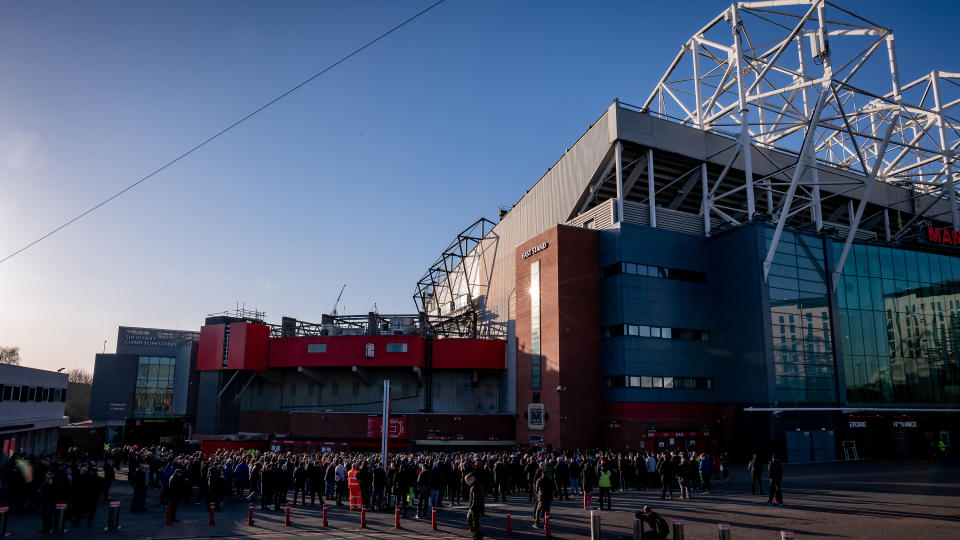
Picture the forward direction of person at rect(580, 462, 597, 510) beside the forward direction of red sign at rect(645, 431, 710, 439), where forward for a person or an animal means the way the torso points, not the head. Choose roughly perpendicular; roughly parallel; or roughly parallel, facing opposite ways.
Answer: roughly parallel, facing opposite ways

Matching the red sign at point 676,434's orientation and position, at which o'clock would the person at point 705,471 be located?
The person is roughly at 12 o'clock from the red sign.

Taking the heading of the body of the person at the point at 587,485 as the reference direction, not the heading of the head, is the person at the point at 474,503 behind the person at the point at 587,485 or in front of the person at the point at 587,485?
behind

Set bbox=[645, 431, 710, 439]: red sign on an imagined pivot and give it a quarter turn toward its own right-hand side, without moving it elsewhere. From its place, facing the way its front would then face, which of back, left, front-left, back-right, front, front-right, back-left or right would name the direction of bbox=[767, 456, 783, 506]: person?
left

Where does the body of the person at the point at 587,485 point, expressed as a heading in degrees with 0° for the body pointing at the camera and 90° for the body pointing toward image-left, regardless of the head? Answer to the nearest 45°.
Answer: approximately 180°

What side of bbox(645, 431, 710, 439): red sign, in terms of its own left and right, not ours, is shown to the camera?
front

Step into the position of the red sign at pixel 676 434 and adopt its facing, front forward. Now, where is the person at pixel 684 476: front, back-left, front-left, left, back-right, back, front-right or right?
front

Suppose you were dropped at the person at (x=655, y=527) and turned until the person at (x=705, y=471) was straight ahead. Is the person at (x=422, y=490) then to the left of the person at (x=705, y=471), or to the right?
left

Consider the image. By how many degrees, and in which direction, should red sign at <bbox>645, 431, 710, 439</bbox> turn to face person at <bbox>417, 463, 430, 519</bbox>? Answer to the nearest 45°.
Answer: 0° — it already faces them

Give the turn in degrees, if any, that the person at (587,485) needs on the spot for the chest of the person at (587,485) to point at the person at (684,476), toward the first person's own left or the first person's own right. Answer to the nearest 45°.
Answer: approximately 45° to the first person's own right

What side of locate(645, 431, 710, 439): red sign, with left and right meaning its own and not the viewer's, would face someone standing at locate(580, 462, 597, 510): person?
front

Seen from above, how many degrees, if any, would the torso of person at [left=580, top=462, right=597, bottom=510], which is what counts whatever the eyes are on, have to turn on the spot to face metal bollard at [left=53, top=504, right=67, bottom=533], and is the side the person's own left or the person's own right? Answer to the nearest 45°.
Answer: approximately 135° to the person's own left

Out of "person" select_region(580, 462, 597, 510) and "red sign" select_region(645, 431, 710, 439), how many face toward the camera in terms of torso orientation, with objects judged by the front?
1

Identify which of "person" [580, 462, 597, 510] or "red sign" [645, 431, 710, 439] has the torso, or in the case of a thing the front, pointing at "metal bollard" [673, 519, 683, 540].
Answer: the red sign

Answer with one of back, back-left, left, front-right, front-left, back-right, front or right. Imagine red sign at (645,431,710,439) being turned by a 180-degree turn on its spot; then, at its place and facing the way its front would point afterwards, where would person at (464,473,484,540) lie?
back

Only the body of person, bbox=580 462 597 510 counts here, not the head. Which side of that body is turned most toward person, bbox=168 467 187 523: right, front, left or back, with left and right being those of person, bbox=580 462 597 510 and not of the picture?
left

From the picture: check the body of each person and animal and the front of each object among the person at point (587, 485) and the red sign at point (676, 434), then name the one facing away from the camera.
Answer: the person
